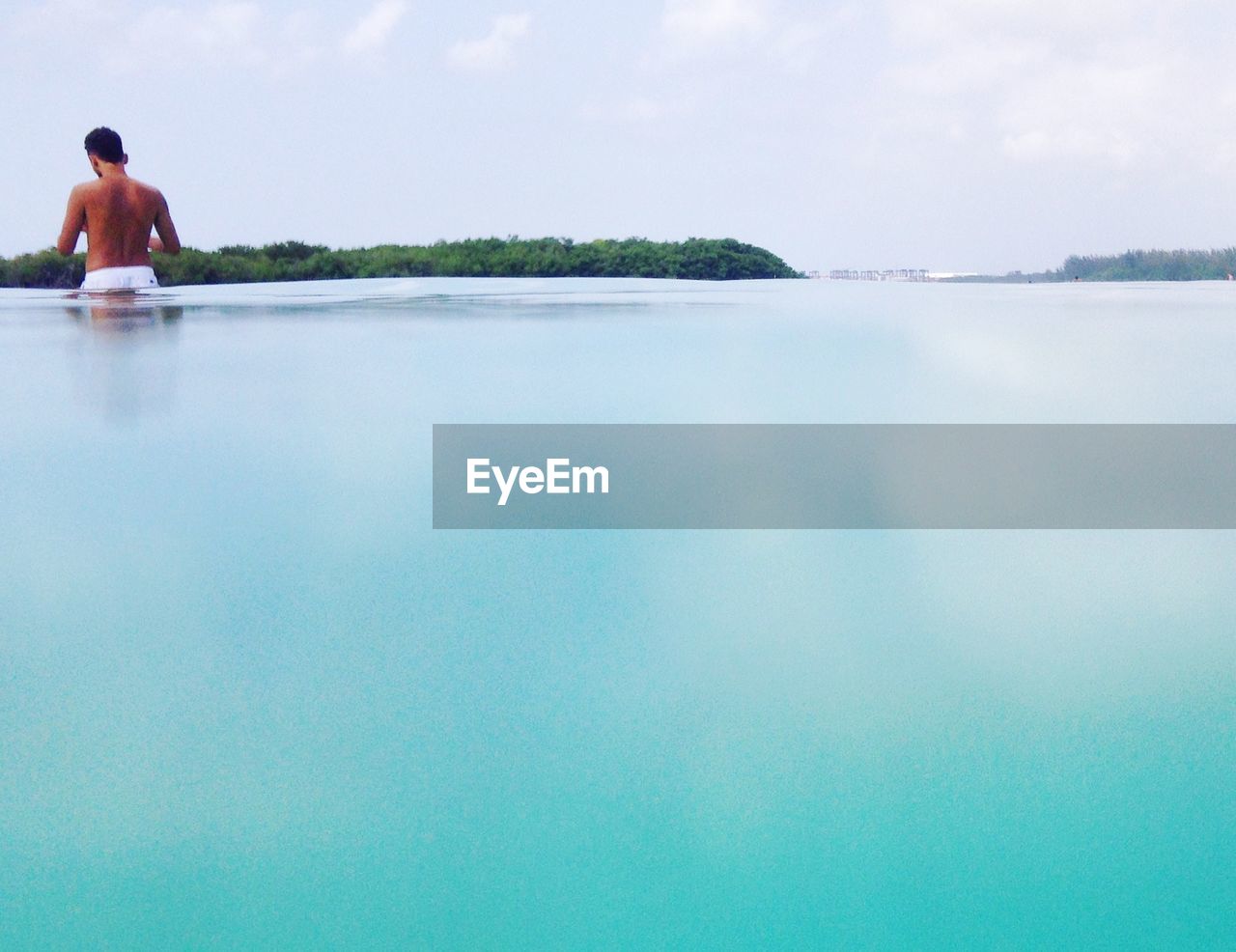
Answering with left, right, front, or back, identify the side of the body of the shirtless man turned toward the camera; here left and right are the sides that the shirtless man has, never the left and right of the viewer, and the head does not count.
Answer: back
